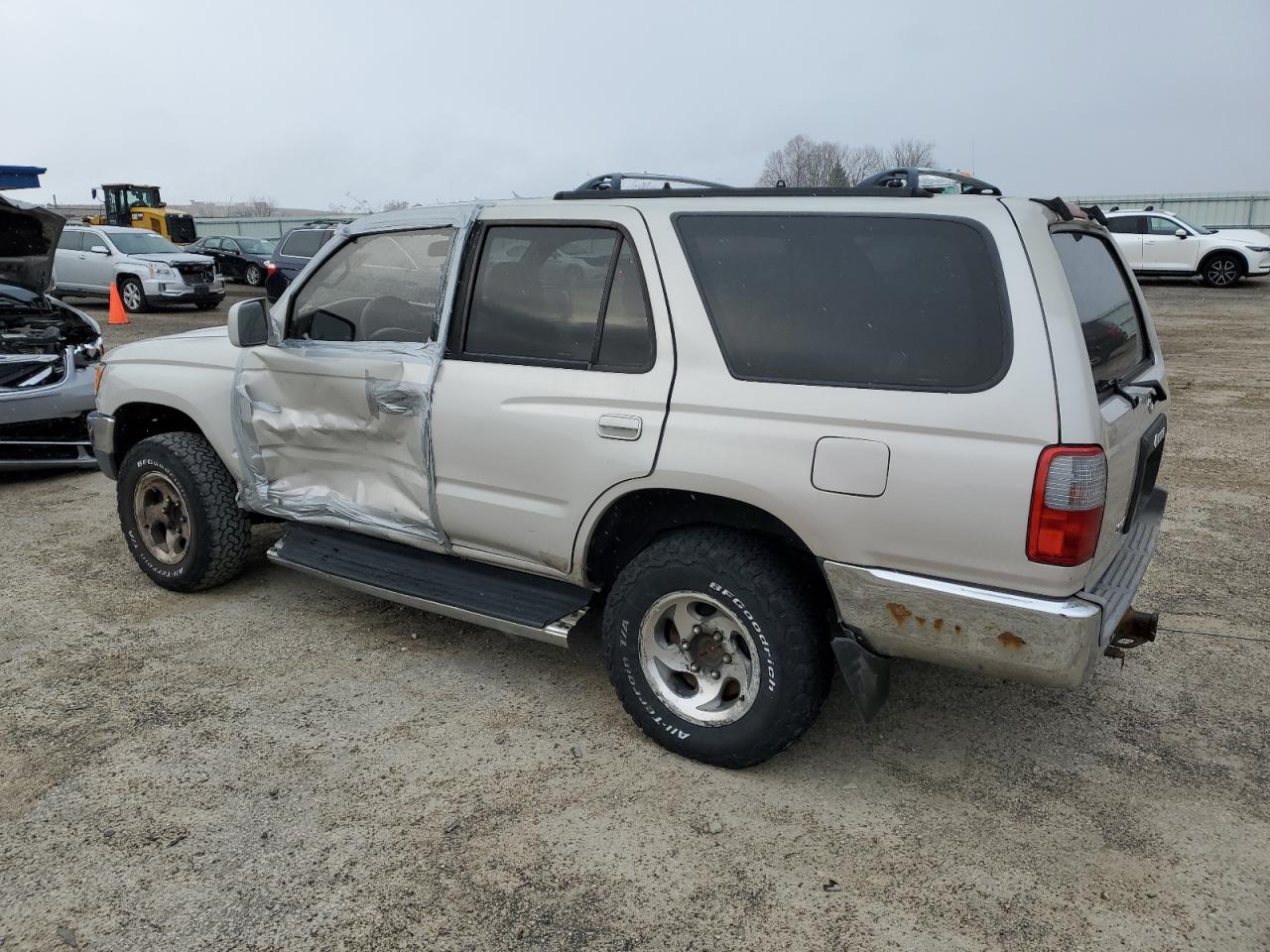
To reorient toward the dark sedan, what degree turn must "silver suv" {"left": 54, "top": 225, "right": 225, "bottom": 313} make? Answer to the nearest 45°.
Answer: approximately 135° to its left

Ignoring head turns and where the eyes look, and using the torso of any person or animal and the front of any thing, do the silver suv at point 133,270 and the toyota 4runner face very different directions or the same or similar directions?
very different directions

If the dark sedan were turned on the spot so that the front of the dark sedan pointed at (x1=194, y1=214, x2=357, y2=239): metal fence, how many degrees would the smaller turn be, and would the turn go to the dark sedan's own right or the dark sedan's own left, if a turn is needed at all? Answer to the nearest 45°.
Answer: approximately 135° to the dark sedan's own left

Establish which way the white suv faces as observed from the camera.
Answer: facing to the right of the viewer

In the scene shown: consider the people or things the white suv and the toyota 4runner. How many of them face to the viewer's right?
1

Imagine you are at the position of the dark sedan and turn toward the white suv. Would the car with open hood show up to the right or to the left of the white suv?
right

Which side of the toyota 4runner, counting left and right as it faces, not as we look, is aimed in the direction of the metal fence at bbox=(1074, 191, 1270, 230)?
right

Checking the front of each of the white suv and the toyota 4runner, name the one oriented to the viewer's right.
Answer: the white suv

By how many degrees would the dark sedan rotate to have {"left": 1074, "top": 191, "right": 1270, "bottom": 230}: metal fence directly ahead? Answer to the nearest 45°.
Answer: approximately 45° to its left

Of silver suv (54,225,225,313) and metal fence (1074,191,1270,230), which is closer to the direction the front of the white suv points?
the metal fence

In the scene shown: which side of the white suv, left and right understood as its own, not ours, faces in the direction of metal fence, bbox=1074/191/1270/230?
left

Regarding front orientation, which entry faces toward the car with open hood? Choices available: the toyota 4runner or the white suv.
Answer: the toyota 4runner

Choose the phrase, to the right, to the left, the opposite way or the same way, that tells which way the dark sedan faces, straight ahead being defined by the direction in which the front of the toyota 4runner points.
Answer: the opposite way
